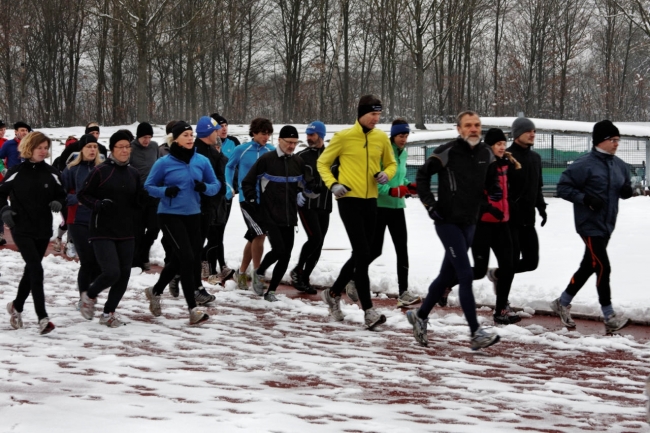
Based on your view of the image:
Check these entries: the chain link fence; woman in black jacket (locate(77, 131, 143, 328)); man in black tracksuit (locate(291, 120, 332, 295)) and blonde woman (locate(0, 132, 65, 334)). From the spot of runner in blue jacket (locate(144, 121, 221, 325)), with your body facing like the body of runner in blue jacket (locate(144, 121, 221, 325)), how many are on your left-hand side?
2

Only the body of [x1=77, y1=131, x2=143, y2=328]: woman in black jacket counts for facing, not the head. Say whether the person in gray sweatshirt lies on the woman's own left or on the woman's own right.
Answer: on the woman's own left

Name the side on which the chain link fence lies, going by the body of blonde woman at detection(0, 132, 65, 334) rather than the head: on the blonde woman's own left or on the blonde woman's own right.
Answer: on the blonde woman's own left

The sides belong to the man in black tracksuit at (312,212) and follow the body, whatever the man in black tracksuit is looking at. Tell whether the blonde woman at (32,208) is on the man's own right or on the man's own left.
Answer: on the man's own right
